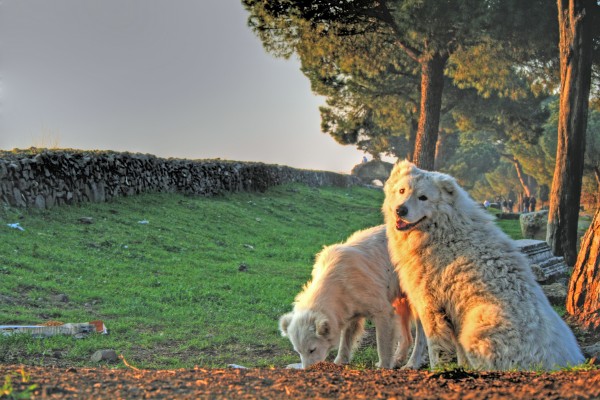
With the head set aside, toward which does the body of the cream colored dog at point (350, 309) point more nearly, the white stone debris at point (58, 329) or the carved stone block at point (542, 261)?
the white stone debris

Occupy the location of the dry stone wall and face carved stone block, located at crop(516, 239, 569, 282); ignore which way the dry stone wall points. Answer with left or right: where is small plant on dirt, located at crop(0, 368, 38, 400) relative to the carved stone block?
right

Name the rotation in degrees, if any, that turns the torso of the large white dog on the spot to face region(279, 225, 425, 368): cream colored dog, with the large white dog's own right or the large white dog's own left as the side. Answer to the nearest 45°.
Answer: approximately 45° to the large white dog's own right

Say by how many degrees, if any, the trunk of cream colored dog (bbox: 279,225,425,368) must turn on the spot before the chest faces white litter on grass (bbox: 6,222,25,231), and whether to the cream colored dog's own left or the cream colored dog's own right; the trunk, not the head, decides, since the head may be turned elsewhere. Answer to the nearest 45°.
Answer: approximately 90° to the cream colored dog's own right

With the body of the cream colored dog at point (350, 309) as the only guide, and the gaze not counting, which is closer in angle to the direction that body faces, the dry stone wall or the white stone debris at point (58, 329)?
the white stone debris

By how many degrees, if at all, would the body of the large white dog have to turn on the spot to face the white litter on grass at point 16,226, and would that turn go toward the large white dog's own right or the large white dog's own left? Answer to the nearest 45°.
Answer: approximately 45° to the large white dog's own right

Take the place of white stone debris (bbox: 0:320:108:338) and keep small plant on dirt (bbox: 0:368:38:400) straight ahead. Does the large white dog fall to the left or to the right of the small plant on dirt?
left

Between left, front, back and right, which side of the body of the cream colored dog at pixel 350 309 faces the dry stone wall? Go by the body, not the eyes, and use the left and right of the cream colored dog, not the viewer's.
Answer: right

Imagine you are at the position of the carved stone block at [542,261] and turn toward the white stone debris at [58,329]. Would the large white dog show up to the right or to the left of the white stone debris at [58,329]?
left

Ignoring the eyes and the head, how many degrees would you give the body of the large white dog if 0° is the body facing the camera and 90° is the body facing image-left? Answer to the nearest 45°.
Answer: approximately 90°

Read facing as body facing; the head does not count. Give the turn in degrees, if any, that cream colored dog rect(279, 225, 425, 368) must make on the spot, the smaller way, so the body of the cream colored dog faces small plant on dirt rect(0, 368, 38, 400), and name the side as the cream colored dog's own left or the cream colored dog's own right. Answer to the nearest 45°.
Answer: approximately 45° to the cream colored dog's own left

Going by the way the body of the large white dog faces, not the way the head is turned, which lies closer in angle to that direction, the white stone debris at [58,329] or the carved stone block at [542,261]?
the white stone debris

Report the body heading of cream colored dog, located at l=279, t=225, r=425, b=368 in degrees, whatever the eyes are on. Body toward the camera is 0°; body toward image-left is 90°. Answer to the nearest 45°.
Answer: approximately 45°
